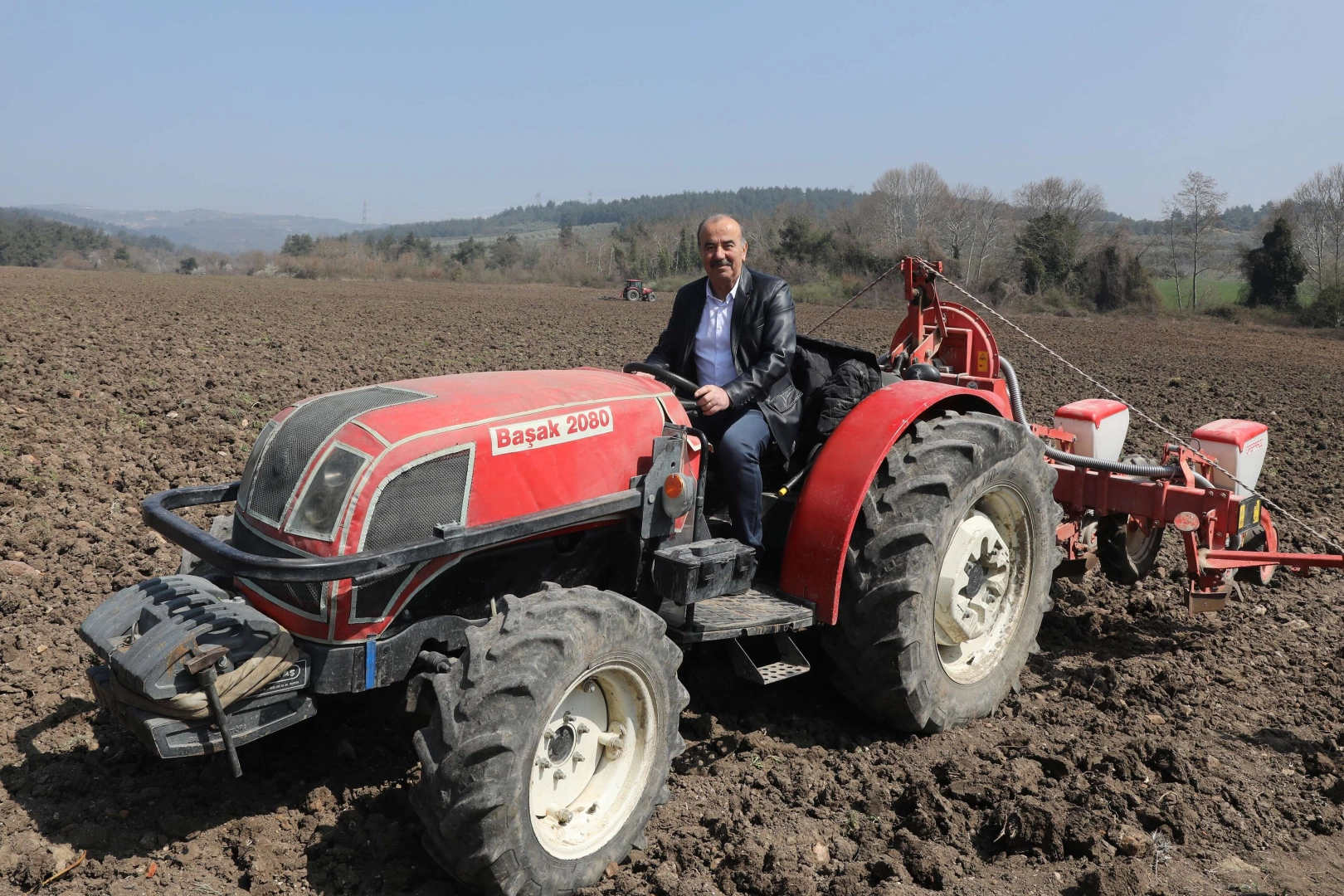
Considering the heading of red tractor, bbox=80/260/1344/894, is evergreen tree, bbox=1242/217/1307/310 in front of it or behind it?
behind

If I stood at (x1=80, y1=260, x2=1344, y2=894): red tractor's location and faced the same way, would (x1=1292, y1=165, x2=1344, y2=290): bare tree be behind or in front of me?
behind

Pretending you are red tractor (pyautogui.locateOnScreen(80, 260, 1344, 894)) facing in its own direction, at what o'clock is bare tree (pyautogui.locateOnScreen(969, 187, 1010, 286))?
The bare tree is roughly at 5 o'clock from the red tractor.

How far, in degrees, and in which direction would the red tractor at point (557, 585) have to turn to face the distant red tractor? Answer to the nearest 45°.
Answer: approximately 135° to its right

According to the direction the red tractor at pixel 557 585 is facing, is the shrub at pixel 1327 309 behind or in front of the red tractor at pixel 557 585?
behind

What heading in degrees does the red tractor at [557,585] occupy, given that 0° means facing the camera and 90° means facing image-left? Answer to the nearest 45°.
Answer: approximately 45°
